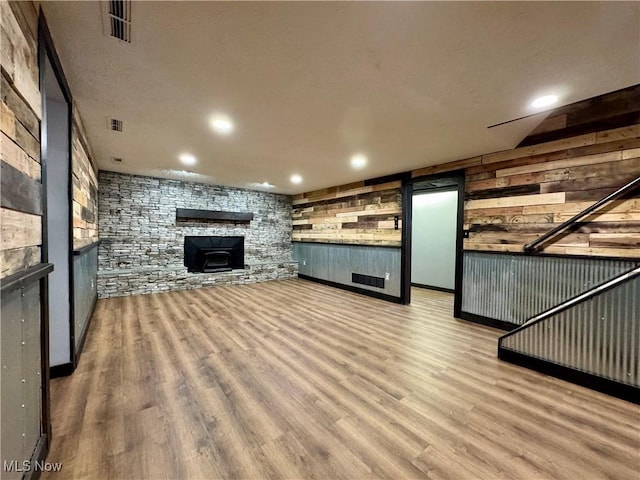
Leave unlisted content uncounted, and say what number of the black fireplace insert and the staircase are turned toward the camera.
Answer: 1

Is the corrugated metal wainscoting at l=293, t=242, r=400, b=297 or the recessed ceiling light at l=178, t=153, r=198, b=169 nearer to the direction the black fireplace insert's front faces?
the recessed ceiling light

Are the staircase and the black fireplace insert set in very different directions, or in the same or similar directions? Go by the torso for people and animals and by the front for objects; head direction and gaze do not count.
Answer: very different directions

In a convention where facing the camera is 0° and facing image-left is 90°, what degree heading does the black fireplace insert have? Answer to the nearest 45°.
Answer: approximately 0°

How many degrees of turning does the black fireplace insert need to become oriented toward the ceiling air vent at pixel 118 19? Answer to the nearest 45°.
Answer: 0° — it already faces it

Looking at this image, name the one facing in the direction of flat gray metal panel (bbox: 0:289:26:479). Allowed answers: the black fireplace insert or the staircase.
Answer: the black fireplace insert

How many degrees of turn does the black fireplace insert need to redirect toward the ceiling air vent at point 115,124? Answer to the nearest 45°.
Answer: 0° — it already faces it

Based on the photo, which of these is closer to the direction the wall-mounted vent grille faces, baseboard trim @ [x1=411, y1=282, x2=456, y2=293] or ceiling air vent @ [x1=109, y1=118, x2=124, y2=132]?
the ceiling air vent

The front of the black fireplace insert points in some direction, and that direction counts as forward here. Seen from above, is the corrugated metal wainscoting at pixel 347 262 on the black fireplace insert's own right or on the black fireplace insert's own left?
on the black fireplace insert's own left

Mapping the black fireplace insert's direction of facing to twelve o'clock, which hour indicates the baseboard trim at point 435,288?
The baseboard trim is roughly at 10 o'clock from the black fireplace insert.

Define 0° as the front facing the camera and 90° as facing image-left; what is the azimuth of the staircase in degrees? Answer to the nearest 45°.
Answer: approximately 135°
